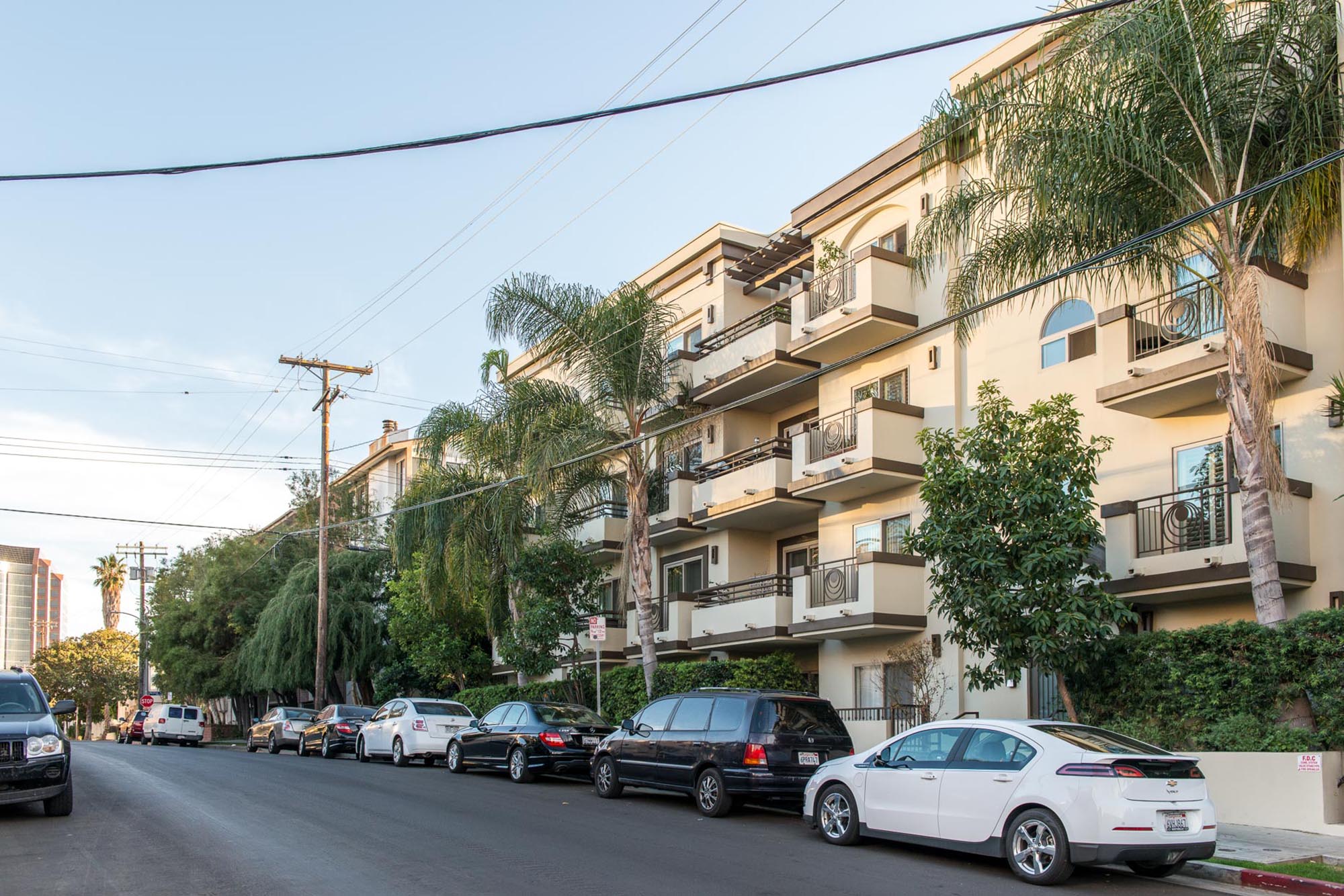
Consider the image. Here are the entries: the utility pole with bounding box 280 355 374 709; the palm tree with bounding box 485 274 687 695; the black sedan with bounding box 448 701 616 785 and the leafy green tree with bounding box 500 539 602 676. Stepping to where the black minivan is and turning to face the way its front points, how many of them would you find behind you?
0

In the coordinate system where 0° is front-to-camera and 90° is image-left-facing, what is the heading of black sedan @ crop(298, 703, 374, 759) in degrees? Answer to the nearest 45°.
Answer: approximately 135°

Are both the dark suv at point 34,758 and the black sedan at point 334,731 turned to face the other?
no

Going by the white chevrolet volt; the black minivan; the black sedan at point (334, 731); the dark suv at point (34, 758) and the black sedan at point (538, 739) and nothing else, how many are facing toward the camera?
1

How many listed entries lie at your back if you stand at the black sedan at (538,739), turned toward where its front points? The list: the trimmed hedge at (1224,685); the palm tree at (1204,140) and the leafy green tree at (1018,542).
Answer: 3

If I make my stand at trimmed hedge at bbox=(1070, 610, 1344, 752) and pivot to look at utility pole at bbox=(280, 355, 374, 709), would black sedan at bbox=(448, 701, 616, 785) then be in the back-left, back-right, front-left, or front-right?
front-left

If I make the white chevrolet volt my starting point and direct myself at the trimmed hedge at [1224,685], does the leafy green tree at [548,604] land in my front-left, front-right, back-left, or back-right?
front-left

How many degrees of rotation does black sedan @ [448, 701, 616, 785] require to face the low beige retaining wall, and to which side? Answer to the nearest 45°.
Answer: approximately 180°

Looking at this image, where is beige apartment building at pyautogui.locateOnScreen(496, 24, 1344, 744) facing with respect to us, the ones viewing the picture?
facing the viewer and to the left of the viewer

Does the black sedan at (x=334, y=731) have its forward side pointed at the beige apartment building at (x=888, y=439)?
no

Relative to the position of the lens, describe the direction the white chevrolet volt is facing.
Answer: facing away from the viewer and to the left of the viewer

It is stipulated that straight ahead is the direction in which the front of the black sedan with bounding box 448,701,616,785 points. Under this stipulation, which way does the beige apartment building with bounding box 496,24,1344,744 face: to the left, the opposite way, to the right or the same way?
to the left

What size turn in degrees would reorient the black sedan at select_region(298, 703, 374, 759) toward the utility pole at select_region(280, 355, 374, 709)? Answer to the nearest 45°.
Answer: approximately 45° to its right

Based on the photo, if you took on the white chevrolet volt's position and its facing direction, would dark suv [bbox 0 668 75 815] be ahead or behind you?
ahead

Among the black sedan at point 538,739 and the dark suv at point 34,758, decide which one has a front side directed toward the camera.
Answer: the dark suv

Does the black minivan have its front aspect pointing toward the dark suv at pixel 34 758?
no

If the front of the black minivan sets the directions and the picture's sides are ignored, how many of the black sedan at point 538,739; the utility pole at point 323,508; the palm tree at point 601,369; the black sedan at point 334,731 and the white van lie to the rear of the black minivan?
0

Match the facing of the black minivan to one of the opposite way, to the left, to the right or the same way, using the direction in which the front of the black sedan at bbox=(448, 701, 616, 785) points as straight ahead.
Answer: the same way

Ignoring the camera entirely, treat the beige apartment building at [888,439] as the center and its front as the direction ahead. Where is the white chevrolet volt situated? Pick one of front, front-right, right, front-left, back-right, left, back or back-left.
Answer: front-left

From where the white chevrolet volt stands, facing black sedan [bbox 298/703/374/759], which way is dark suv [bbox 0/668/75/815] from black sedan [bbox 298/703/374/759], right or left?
left

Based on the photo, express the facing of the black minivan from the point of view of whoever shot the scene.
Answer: facing away from the viewer and to the left of the viewer

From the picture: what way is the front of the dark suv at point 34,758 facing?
toward the camera
